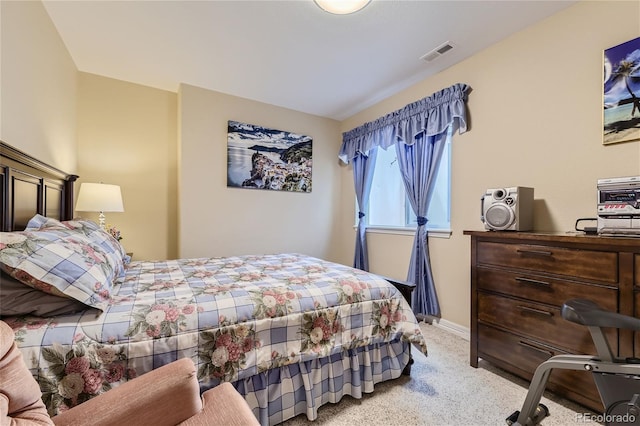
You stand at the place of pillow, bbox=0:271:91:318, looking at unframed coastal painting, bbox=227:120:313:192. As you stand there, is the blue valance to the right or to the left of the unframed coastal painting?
right

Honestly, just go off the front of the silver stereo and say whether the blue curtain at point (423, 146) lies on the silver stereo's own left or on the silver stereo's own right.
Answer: on the silver stereo's own right

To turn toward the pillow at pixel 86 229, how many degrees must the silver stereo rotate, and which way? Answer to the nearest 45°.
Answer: approximately 45° to its right

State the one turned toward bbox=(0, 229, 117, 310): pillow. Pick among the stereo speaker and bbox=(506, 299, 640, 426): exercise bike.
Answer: the stereo speaker

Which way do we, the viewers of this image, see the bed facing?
facing to the right of the viewer

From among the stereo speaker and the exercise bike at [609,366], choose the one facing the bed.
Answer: the stereo speaker

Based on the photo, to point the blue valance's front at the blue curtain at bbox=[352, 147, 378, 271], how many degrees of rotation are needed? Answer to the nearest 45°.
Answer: approximately 90° to its right

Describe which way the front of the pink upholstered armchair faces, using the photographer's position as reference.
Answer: facing away from the viewer and to the right of the viewer
